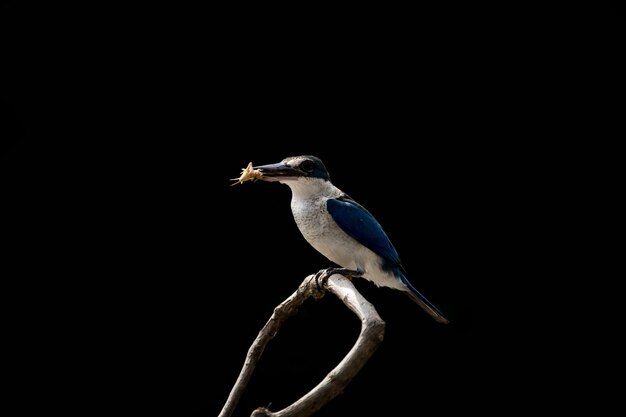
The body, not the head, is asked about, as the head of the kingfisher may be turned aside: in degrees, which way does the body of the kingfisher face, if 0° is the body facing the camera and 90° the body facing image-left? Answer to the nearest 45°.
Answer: approximately 90°
